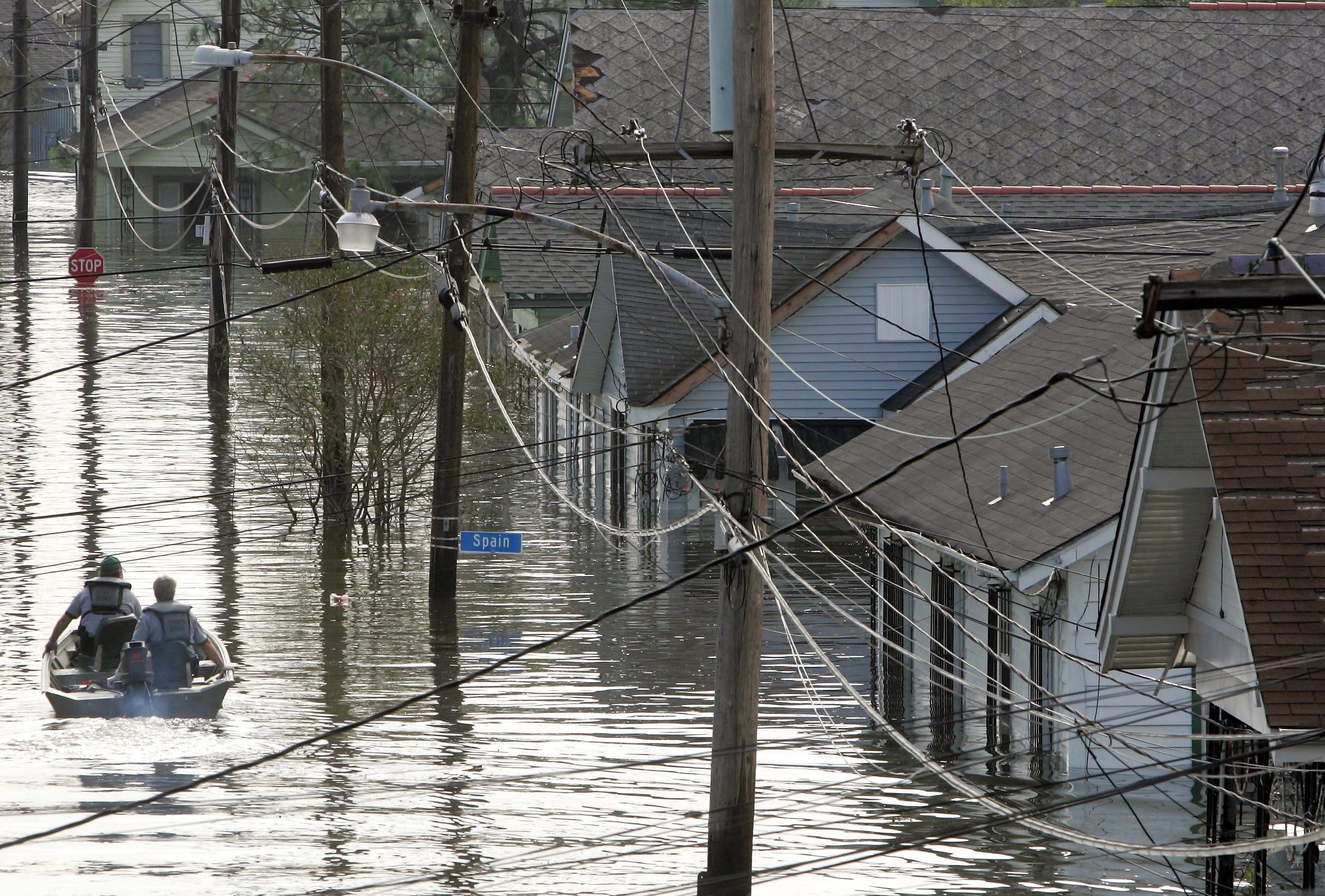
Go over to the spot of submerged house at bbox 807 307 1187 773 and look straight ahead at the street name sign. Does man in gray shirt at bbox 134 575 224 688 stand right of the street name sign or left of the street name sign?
left

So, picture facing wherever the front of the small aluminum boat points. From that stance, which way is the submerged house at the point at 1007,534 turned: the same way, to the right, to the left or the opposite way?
to the left

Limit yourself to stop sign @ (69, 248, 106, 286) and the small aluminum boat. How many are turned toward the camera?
1

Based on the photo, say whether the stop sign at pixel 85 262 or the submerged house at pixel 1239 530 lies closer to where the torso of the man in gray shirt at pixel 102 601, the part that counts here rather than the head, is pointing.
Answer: the stop sign

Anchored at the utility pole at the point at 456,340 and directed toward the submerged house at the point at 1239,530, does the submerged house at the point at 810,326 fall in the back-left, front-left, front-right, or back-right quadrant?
back-left

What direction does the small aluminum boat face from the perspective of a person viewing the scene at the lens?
facing away from the viewer

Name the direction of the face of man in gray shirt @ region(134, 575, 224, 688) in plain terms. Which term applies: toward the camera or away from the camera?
away from the camera

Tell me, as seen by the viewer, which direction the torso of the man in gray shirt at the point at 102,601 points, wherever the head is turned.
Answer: away from the camera

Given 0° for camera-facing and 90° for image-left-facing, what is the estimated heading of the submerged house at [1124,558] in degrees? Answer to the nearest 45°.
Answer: approximately 45°

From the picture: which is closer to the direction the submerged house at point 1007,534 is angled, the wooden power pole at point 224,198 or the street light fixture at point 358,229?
the street light fixture

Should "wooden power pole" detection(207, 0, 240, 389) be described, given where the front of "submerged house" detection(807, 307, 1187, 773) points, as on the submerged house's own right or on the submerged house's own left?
on the submerged house's own right
